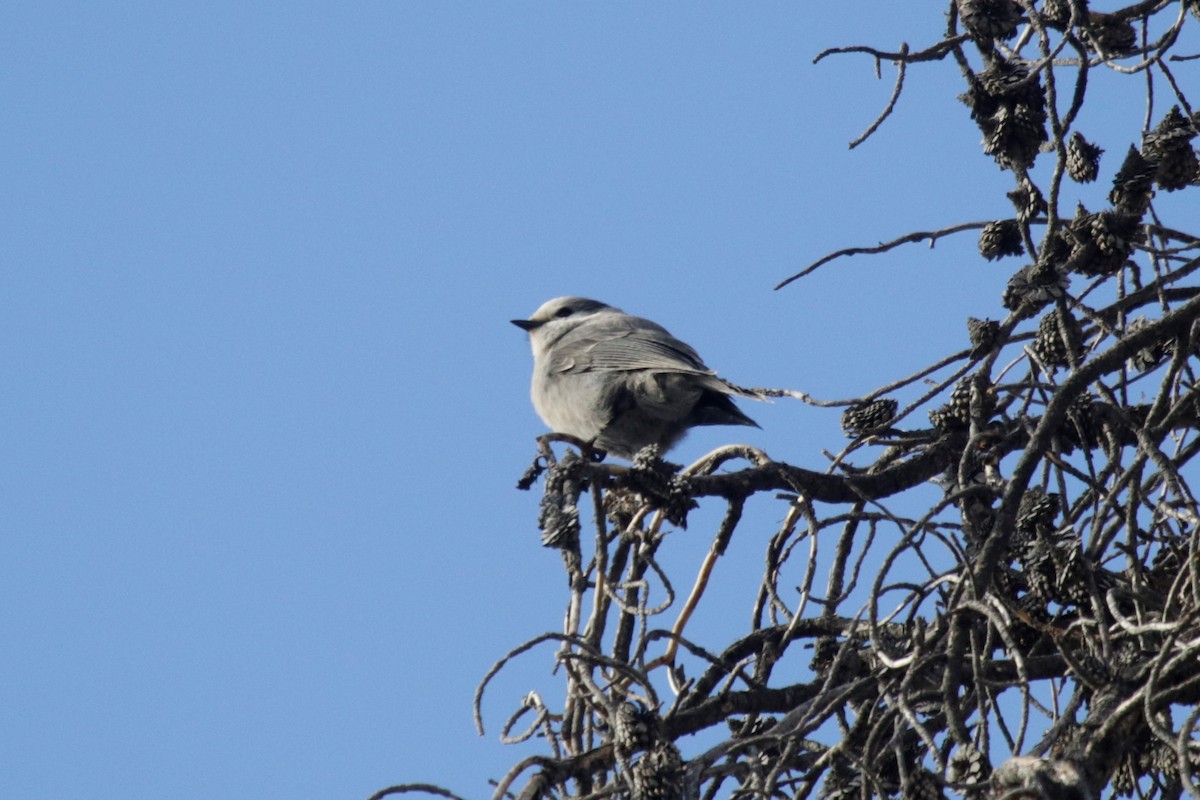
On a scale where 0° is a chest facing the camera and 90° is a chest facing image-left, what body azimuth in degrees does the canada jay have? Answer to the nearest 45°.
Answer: approximately 90°

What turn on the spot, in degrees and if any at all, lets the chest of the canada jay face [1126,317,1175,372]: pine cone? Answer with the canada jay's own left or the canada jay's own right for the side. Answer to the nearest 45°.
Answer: approximately 135° to the canada jay's own left

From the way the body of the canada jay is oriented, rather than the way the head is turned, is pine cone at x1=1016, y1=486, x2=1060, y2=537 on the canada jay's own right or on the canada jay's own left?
on the canada jay's own left
